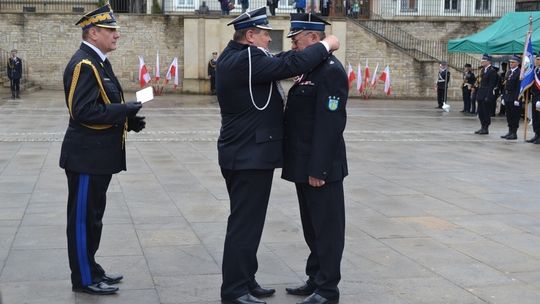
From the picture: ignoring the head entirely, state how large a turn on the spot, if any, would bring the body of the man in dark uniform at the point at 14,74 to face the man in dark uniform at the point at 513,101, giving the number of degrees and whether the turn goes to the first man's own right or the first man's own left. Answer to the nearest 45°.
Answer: approximately 45° to the first man's own left

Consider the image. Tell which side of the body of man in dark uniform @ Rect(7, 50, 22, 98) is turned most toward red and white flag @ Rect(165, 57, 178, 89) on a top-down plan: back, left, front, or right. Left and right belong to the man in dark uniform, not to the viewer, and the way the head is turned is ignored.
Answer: left

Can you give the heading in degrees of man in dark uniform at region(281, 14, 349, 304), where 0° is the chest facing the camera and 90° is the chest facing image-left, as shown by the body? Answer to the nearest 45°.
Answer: approximately 90°

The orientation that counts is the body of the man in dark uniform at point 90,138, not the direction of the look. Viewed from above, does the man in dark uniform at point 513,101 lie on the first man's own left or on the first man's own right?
on the first man's own left

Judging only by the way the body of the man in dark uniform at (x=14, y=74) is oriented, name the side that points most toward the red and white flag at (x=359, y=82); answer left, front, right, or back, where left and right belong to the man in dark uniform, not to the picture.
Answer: left

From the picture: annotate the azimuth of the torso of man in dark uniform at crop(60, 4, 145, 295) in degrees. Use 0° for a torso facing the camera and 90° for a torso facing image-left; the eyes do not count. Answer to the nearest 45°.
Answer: approximately 270°

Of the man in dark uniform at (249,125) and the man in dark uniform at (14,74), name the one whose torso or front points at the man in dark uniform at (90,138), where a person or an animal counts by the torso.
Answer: the man in dark uniform at (14,74)

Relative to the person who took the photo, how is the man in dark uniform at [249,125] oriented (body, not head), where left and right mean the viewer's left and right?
facing to the right of the viewer

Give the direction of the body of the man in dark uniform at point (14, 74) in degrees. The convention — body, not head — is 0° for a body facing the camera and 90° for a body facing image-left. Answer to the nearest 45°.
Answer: approximately 0°

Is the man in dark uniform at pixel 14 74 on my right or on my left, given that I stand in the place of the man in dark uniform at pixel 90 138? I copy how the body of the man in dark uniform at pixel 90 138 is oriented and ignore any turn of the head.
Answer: on my left

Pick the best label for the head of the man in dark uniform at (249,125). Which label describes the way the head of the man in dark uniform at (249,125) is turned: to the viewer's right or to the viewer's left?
to the viewer's right
